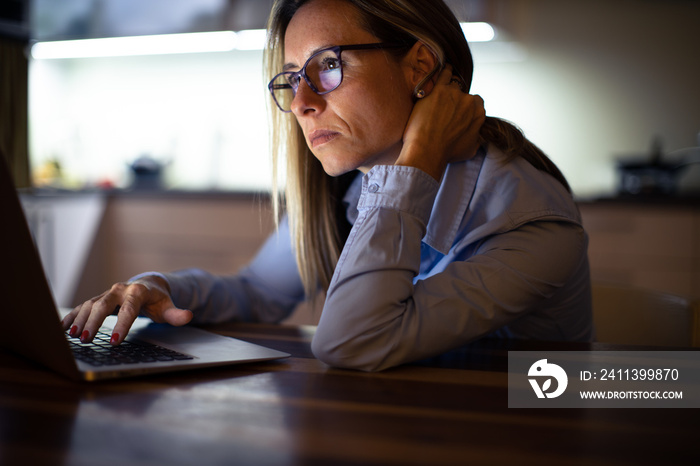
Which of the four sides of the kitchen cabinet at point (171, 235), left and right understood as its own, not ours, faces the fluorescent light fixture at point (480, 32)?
left

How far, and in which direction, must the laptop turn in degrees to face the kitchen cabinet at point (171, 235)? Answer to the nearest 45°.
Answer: approximately 45° to its left

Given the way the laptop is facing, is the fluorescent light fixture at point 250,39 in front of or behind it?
in front

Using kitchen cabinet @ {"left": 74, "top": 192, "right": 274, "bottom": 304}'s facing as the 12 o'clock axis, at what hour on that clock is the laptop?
The laptop is roughly at 12 o'clock from the kitchen cabinet.

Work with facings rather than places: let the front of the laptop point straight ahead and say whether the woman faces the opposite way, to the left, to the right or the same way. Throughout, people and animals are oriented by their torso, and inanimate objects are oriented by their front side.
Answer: the opposite way

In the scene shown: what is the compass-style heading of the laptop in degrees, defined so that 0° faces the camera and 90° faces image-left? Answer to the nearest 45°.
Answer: approximately 225°

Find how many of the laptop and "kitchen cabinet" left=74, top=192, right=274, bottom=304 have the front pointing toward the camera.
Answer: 1

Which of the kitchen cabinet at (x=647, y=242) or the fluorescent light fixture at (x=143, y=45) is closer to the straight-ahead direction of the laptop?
the kitchen cabinet
